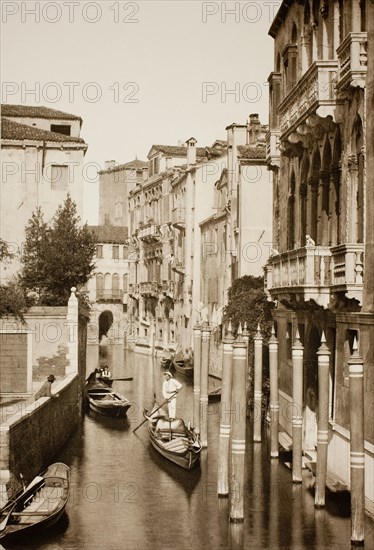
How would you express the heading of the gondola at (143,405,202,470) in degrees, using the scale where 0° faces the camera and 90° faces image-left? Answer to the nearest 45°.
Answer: approximately 315°

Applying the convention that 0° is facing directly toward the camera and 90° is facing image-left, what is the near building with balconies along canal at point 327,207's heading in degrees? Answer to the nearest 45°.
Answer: approximately 45°

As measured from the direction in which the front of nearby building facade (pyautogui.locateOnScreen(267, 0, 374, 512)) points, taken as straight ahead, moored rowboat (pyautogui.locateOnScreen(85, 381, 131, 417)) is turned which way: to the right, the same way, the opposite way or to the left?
to the left

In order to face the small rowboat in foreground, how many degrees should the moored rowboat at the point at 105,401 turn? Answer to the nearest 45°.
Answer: approximately 45° to its right

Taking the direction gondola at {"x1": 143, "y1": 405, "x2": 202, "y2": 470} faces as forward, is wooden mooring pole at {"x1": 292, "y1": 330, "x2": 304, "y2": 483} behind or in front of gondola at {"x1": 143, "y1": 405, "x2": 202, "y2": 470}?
in front

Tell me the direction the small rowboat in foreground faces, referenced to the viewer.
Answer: facing away from the viewer and to the right of the viewer

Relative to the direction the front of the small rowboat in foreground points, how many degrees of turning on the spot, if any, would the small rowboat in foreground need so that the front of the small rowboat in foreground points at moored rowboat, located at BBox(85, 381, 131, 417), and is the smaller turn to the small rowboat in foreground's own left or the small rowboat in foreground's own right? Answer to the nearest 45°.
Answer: approximately 45° to the small rowboat in foreground's own left

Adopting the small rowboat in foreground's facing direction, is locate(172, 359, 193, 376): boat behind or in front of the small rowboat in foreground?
in front
